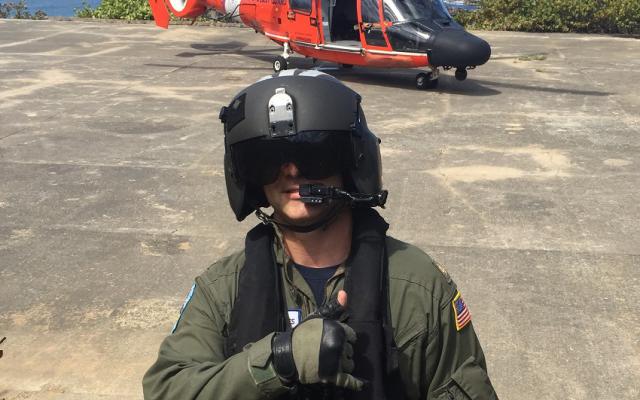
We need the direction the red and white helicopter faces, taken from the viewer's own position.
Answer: facing the viewer and to the right of the viewer

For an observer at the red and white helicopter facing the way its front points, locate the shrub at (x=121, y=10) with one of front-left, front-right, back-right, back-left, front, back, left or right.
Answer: back
